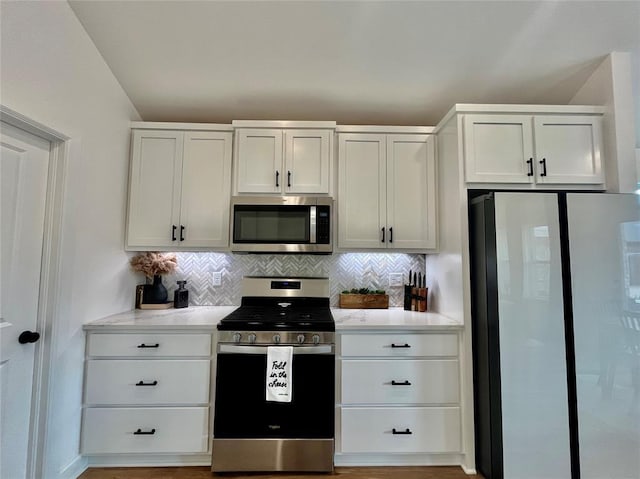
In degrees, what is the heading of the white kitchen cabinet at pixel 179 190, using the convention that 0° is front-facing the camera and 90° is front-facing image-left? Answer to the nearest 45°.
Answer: approximately 0°

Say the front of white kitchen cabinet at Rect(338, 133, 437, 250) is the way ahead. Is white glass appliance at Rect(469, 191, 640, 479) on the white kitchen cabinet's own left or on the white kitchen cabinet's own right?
on the white kitchen cabinet's own left

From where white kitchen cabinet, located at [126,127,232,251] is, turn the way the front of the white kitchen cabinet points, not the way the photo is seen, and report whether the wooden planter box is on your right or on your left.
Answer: on your left

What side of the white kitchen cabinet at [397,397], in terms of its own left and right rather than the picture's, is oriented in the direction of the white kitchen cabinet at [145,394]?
right

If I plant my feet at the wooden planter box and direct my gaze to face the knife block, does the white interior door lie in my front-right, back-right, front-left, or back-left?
back-right

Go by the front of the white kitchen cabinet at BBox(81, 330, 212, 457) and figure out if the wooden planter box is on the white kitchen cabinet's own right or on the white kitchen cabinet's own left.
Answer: on the white kitchen cabinet's own left

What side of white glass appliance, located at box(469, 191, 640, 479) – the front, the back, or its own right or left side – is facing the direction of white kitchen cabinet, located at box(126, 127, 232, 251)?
right
